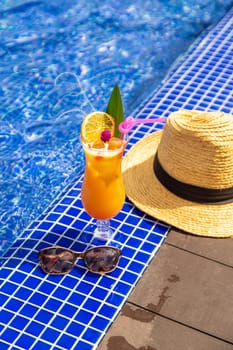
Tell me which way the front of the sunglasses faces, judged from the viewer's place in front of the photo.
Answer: facing the viewer

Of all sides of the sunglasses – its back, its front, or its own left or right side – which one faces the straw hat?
left
